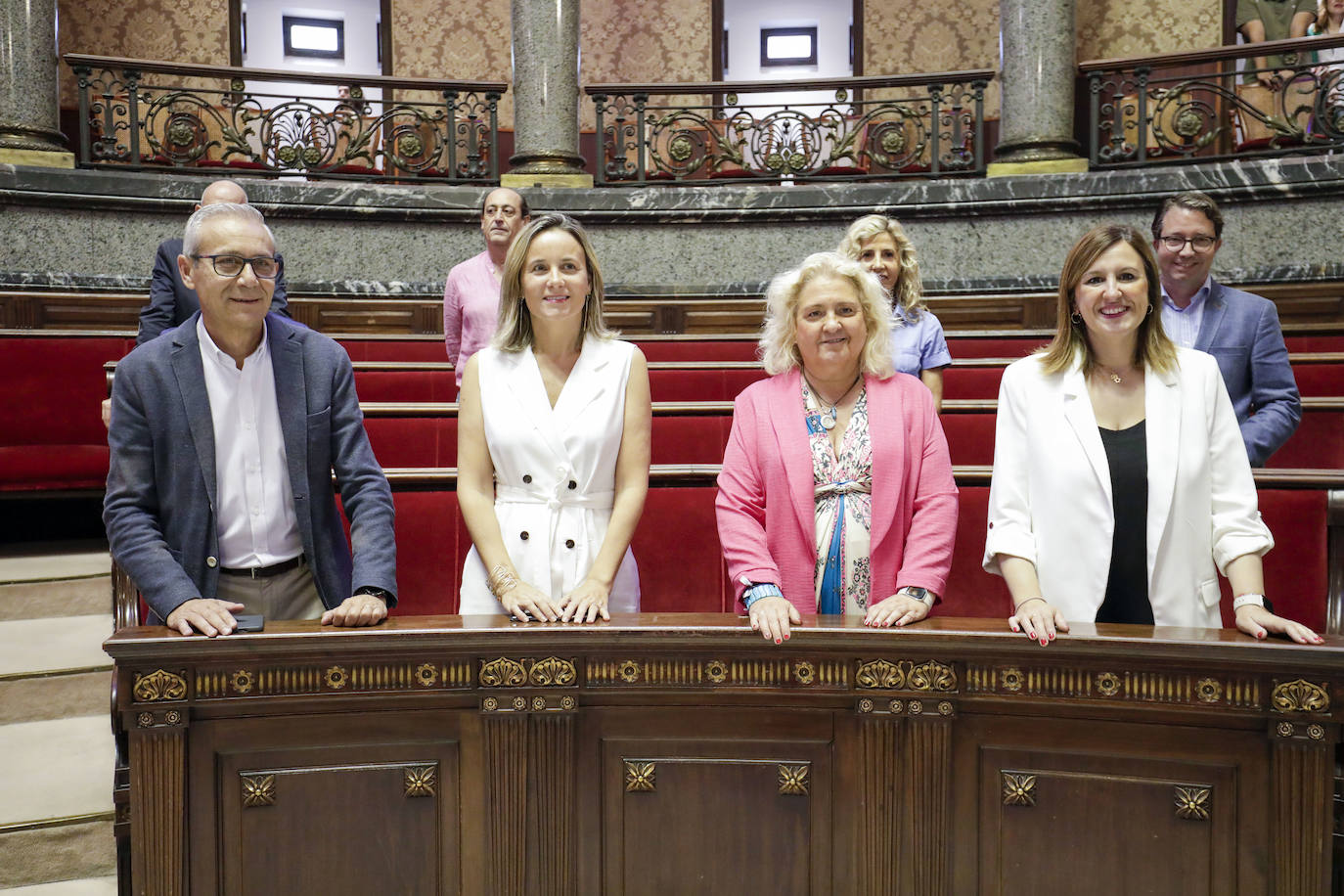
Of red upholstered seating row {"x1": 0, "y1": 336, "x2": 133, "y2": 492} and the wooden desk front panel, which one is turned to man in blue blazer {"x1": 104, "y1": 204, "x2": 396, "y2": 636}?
the red upholstered seating row

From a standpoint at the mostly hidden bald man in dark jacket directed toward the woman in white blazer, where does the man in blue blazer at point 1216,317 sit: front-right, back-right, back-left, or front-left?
front-left

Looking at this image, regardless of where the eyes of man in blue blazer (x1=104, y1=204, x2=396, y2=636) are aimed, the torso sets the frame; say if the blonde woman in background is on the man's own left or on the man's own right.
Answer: on the man's own left

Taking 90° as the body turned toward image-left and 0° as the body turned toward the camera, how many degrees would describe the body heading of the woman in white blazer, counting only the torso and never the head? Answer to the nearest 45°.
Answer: approximately 0°

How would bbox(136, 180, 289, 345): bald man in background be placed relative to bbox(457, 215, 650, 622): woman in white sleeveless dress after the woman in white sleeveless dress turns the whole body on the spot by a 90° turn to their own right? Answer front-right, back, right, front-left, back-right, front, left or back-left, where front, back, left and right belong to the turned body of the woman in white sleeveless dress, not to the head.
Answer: front-right

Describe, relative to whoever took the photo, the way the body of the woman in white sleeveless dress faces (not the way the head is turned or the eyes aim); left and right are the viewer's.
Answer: facing the viewer

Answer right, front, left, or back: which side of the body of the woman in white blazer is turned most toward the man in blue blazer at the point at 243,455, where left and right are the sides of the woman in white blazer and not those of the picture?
right

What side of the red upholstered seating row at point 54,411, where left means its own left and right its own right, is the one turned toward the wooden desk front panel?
front

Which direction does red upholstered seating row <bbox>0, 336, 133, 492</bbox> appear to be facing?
toward the camera
